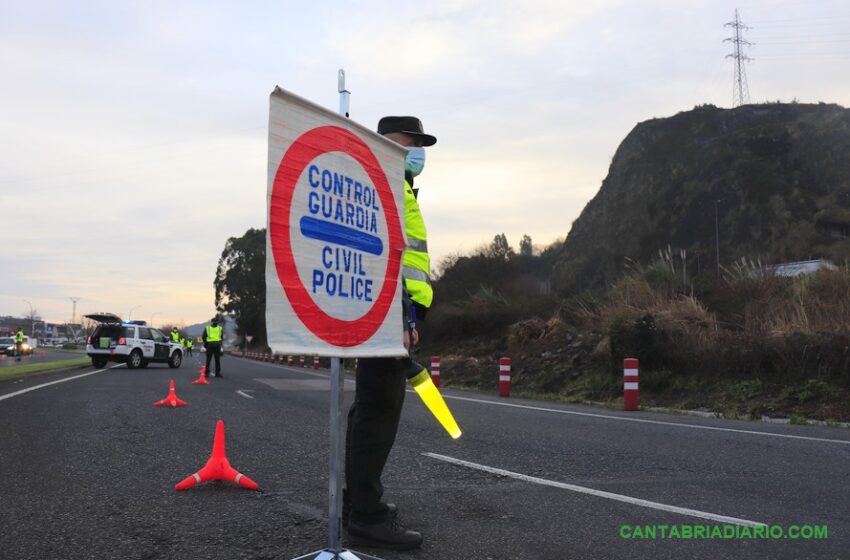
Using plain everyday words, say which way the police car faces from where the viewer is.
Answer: facing away from the viewer and to the right of the viewer

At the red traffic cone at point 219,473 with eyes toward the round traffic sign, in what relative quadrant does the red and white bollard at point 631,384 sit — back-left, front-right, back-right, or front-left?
back-left

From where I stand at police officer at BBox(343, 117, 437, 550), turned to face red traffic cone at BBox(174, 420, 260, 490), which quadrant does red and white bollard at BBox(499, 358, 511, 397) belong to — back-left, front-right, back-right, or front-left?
front-right

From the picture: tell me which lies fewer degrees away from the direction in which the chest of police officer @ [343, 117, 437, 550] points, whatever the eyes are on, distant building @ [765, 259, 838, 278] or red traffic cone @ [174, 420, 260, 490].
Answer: the distant building
